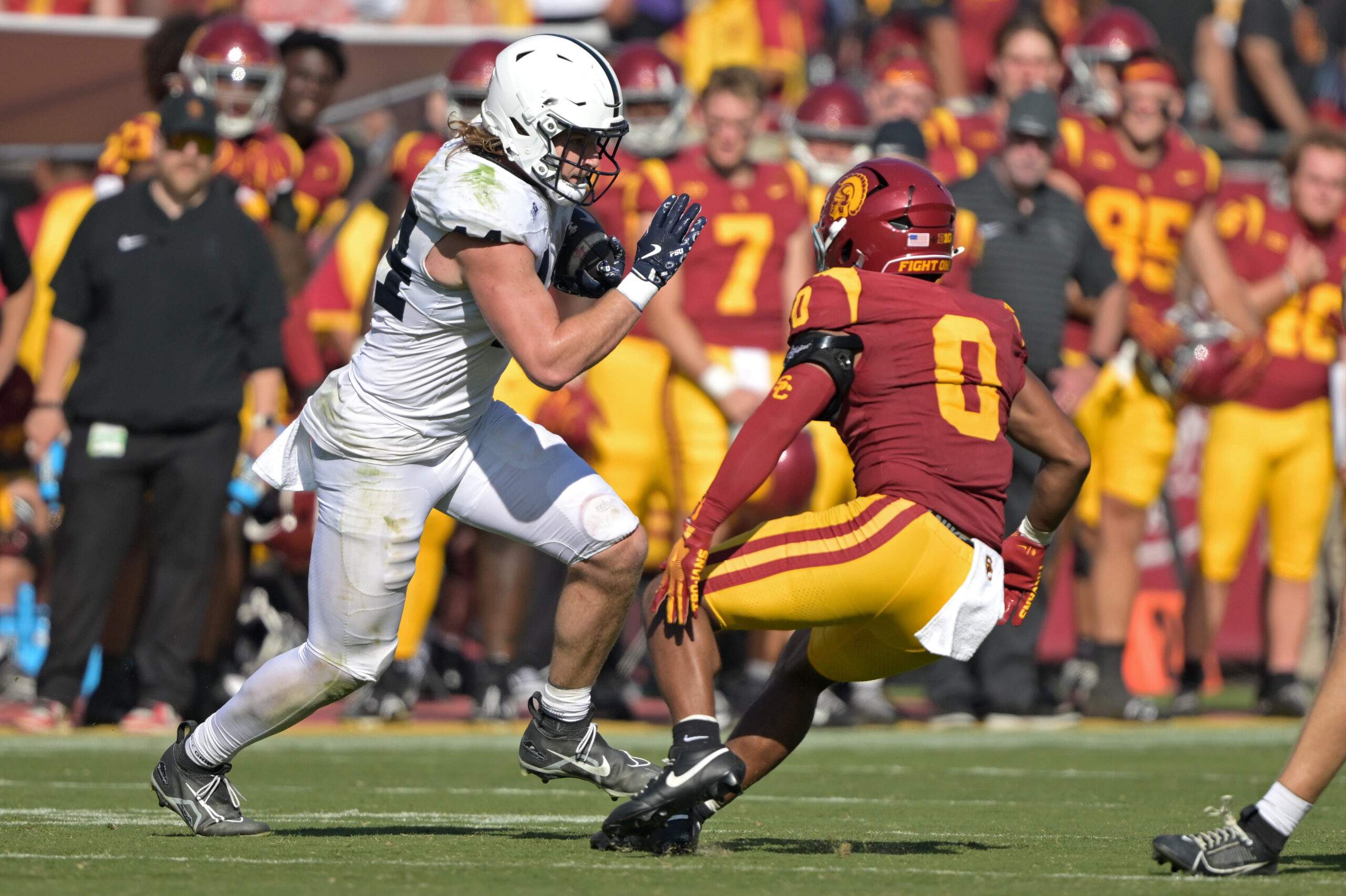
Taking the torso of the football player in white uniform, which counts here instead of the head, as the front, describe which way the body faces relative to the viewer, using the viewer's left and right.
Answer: facing to the right of the viewer

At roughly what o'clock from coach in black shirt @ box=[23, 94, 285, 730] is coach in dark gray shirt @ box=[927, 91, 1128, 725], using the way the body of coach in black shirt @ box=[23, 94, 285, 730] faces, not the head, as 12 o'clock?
coach in dark gray shirt @ box=[927, 91, 1128, 725] is roughly at 9 o'clock from coach in black shirt @ box=[23, 94, 285, 730].

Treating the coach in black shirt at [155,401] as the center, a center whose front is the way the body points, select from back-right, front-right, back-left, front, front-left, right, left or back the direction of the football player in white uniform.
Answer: front

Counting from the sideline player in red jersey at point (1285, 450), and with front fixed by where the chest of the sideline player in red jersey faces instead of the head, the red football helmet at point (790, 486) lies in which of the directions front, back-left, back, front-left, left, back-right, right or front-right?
front-right

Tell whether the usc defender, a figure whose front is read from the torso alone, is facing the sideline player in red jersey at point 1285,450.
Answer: no

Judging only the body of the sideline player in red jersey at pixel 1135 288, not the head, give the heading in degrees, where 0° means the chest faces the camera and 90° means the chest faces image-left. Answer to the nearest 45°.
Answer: approximately 0°

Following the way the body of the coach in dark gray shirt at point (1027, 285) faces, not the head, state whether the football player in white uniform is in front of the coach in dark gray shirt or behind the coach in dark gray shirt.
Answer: in front

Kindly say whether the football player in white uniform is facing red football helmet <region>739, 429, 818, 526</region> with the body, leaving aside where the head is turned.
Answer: no

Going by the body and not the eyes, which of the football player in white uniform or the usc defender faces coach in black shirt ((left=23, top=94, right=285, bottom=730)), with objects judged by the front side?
the usc defender

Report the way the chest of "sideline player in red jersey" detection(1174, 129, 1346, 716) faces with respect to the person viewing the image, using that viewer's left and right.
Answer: facing the viewer

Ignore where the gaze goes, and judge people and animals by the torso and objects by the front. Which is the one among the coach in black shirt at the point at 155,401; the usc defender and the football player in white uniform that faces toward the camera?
the coach in black shirt

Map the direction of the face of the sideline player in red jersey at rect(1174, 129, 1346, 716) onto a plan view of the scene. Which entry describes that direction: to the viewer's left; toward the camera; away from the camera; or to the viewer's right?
toward the camera

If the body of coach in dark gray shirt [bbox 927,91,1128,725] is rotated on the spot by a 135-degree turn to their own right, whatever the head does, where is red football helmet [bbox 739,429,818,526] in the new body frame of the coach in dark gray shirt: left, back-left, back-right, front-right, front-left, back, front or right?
left

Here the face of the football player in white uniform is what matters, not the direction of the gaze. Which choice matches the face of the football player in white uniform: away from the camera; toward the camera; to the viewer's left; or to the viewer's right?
to the viewer's right

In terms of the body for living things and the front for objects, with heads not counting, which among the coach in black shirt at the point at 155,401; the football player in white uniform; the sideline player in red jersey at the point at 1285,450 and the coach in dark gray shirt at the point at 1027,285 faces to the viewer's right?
the football player in white uniform

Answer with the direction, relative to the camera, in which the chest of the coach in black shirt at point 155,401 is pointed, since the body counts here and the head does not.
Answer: toward the camera

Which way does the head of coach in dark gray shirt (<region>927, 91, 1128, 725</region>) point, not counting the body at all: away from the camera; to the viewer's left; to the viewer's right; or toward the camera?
toward the camera

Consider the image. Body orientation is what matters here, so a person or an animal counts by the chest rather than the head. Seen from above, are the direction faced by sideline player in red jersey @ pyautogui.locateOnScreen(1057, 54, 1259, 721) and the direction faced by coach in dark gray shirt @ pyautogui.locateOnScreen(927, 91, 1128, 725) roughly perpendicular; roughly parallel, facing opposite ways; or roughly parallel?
roughly parallel

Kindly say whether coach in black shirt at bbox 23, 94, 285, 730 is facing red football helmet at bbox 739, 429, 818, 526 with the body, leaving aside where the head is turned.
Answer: no

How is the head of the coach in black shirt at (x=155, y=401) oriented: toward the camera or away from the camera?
toward the camera

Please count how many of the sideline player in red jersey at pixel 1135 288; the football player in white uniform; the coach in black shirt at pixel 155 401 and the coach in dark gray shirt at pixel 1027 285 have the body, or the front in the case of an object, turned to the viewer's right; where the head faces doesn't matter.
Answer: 1
